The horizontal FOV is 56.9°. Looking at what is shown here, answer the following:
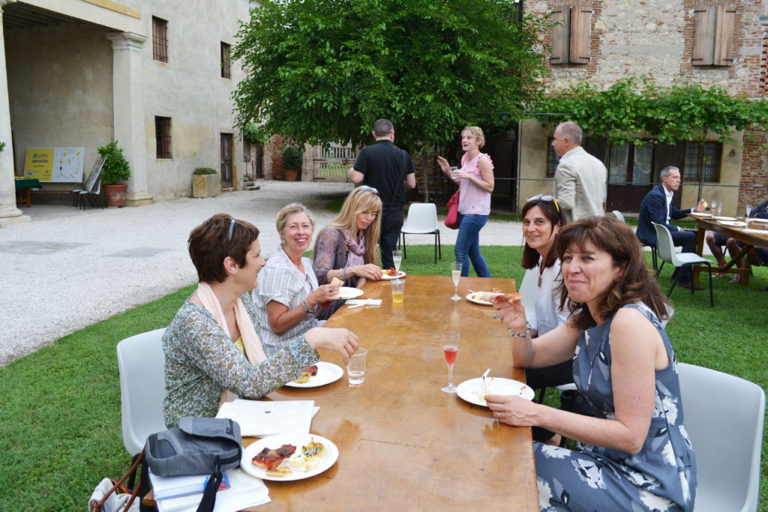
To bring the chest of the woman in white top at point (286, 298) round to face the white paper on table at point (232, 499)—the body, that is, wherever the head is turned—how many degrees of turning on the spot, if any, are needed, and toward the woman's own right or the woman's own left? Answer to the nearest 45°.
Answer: approximately 45° to the woman's own right

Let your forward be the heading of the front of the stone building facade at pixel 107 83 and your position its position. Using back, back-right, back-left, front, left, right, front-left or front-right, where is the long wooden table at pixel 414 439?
front-right

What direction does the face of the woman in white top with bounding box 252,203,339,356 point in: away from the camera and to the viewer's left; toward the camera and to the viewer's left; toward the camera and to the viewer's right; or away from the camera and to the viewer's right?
toward the camera and to the viewer's right

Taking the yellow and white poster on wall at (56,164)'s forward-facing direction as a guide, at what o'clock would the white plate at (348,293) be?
The white plate is roughly at 12 o'clock from the yellow and white poster on wall.

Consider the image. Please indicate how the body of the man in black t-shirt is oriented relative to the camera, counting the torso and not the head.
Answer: away from the camera

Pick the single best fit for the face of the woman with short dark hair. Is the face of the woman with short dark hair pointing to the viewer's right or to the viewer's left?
to the viewer's right

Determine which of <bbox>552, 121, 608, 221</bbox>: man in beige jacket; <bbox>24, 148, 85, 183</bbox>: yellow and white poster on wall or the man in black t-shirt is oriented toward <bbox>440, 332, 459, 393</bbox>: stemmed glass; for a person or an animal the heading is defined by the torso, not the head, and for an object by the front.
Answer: the yellow and white poster on wall

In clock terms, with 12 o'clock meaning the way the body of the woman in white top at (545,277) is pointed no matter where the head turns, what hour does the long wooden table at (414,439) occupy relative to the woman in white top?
The long wooden table is roughly at 11 o'clock from the woman in white top.

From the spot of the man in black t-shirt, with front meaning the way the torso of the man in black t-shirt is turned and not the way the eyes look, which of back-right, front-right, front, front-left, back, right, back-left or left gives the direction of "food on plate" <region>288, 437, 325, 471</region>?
back

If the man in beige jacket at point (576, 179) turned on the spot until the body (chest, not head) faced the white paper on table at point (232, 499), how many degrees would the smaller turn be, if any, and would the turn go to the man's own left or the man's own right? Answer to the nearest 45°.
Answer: approximately 135° to the man's own left

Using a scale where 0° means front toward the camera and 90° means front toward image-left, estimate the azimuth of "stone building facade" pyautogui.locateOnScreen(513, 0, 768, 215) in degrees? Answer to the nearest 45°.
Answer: approximately 0°

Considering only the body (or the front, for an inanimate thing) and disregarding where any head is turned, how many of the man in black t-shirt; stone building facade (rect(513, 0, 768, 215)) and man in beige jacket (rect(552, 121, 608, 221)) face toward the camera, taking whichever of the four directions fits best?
1
